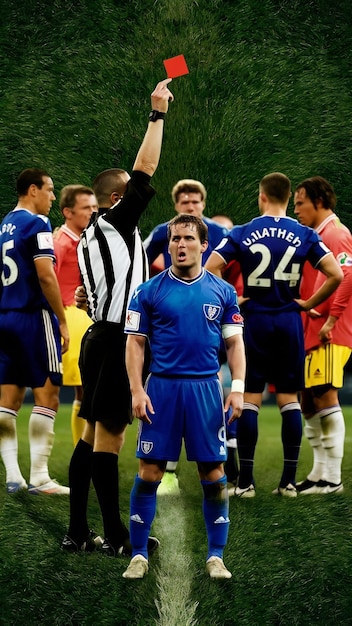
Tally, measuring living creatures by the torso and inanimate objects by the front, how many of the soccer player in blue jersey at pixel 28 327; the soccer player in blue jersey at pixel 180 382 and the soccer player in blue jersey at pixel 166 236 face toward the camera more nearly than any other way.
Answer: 2

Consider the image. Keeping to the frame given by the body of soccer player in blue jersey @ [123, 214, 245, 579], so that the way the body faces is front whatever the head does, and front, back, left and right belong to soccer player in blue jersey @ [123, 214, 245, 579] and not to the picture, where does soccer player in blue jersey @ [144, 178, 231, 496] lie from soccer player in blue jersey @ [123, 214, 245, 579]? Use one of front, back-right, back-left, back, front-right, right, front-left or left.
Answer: back

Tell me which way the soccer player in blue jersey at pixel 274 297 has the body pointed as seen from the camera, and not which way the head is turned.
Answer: away from the camera

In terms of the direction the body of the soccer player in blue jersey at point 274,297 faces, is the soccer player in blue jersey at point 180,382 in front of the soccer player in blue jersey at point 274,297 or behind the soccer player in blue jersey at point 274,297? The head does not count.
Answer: behind

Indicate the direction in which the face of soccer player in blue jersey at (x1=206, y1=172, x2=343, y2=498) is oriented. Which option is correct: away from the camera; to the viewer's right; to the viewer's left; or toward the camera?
away from the camera

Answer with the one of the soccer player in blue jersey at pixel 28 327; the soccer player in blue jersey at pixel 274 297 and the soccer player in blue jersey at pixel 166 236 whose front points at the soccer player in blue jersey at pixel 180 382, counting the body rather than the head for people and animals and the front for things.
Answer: the soccer player in blue jersey at pixel 166 236

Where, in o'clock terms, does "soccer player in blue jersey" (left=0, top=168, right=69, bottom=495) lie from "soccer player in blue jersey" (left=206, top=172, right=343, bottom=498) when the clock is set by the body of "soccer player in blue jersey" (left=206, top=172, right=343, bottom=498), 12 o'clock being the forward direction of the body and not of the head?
"soccer player in blue jersey" (left=0, top=168, right=69, bottom=495) is roughly at 9 o'clock from "soccer player in blue jersey" (left=206, top=172, right=343, bottom=498).

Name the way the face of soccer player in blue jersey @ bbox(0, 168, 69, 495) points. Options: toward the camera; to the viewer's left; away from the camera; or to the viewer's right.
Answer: to the viewer's right

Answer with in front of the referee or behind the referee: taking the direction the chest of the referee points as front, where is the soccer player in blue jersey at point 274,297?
in front
